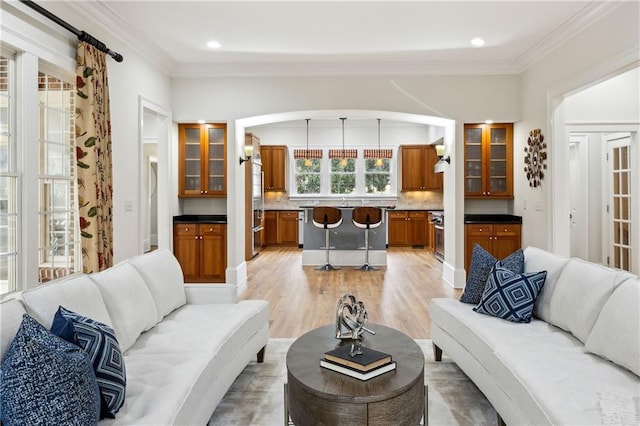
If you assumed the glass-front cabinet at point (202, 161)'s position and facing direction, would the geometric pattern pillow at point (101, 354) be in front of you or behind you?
in front

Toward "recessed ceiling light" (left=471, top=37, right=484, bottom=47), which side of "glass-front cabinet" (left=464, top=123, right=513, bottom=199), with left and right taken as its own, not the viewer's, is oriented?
front

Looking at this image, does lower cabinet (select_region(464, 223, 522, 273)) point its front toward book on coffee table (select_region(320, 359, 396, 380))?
yes

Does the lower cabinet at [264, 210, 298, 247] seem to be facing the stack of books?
yes

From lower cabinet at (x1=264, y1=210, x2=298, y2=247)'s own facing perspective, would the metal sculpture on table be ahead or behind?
ahead

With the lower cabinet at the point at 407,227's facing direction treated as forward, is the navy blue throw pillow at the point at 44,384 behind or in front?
in front
